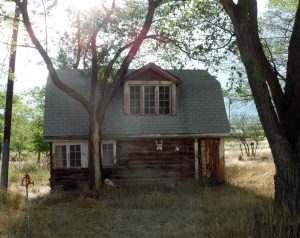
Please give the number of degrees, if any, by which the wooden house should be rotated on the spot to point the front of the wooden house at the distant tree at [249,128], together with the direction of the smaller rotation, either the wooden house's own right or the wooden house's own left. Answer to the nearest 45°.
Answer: approximately 135° to the wooden house's own left

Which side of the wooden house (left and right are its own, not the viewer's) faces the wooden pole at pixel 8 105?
right

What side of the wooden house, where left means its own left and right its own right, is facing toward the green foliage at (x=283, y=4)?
left

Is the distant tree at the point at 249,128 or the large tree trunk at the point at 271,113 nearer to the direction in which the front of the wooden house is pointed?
the large tree trunk

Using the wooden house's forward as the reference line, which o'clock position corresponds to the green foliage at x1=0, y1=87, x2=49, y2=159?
The green foliage is roughly at 5 o'clock from the wooden house.

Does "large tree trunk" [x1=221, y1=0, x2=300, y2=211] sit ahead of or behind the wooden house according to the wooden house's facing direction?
ahead

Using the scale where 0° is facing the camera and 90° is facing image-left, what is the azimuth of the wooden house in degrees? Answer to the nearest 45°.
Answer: approximately 0°

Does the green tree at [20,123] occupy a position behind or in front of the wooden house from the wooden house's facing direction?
behind

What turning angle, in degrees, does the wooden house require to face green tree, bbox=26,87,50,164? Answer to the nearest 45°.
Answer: approximately 135° to its right
